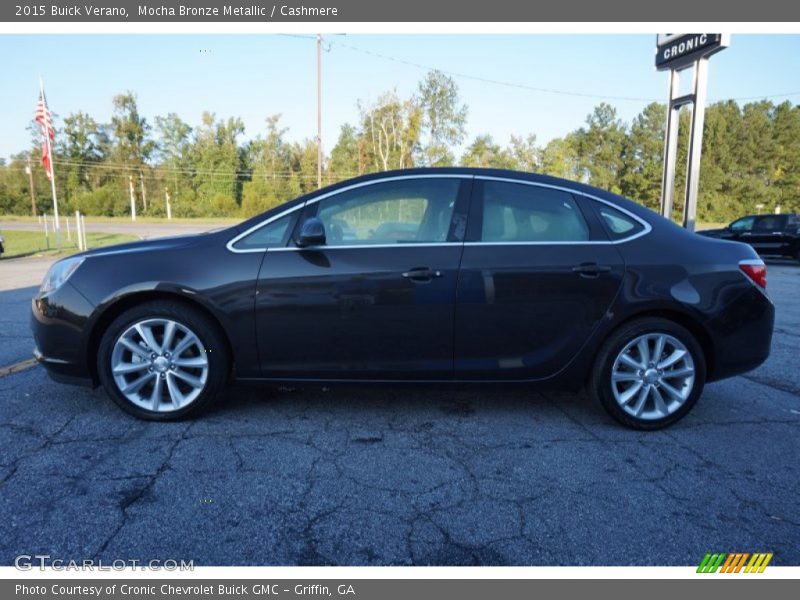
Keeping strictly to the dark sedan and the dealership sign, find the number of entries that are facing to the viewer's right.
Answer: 0

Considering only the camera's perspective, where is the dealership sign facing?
facing the viewer and to the left of the viewer

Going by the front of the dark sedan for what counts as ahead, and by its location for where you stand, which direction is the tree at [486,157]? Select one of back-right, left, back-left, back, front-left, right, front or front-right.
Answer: right

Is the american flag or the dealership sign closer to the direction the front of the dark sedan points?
the american flag

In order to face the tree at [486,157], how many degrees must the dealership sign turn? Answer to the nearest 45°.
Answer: approximately 90° to its right

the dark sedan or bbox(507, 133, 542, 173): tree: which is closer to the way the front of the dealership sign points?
the dark sedan

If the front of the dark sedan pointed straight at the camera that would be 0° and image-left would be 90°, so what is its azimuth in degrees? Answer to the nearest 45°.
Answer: approximately 90°

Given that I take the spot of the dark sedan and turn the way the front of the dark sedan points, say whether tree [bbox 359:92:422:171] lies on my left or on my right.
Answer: on my right

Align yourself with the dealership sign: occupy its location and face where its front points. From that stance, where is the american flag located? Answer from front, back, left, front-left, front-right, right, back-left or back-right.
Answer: front-right

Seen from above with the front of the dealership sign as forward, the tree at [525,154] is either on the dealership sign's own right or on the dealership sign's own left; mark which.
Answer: on the dealership sign's own right

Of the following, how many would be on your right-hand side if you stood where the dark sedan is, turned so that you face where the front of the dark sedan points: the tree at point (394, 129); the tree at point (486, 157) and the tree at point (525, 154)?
3

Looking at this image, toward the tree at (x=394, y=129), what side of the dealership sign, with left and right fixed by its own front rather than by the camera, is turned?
right

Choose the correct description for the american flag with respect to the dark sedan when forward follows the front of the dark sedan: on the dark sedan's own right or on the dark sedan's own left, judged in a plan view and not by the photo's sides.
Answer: on the dark sedan's own right
